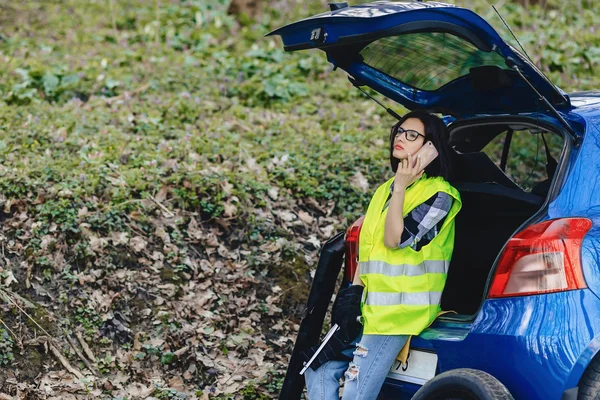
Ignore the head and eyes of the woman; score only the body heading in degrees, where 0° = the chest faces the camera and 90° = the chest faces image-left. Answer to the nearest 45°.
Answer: approximately 45°

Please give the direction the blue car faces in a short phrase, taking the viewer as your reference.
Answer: facing away from the viewer and to the right of the viewer
